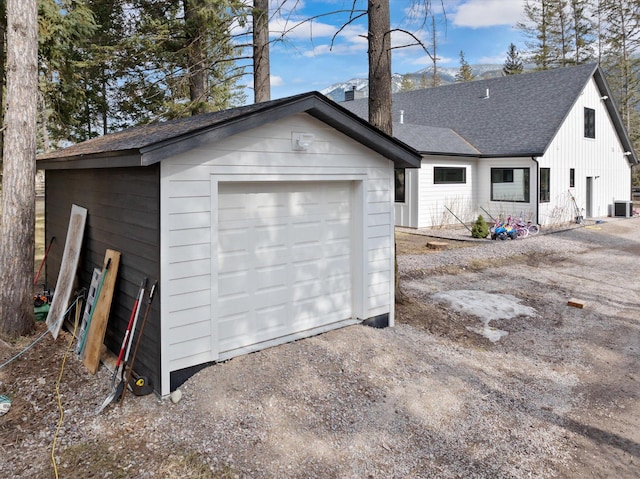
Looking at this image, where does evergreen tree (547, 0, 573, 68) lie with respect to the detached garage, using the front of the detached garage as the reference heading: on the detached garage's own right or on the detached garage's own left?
on the detached garage's own left

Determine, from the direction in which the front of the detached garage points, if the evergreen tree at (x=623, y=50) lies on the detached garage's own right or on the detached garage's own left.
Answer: on the detached garage's own left

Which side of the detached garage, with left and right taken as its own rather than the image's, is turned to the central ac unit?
left

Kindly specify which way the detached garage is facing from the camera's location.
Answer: facing the viewer and to the right of the viewer

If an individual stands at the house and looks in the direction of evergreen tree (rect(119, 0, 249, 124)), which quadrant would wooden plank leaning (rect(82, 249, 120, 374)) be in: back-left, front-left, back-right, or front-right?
front-left

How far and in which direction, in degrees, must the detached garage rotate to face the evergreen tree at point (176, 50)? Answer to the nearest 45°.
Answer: approximately 135° to its left

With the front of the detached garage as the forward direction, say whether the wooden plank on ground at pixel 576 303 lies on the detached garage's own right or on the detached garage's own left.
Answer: on the detached garage's own left

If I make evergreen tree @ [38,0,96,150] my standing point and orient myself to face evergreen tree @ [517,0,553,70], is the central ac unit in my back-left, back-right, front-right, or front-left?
front-right
